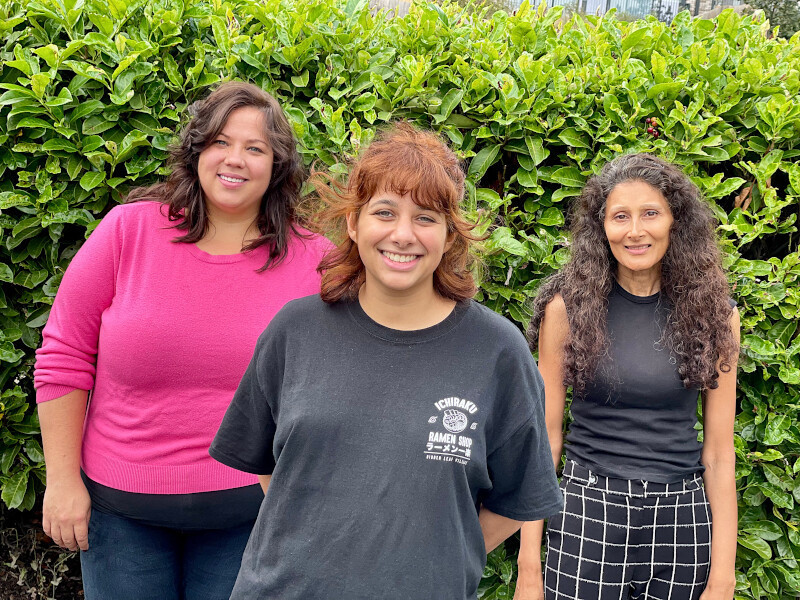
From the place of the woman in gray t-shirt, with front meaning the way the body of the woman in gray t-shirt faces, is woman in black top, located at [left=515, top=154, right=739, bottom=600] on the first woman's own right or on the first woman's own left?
on the first woman's own left

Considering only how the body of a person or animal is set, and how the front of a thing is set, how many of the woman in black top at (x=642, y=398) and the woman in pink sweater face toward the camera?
2

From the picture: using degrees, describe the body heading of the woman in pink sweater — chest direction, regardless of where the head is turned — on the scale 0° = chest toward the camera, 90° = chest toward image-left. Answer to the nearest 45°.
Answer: approximately 0°

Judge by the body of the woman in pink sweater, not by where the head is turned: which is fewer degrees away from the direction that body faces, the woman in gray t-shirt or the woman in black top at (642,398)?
the woman in gray t-shirt

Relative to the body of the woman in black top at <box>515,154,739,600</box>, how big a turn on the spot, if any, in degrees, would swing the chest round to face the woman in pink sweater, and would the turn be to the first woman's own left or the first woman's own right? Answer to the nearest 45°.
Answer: approximately 45° to the first woman's own right

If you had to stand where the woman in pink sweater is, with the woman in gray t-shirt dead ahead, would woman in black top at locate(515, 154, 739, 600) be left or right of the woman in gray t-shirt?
left

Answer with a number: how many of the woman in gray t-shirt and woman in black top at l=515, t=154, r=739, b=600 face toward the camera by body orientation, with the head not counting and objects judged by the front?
2

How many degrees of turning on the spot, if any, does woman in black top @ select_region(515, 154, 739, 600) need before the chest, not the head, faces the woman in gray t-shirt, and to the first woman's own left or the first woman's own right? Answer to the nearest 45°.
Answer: approximately 45° to the first woman's own right
